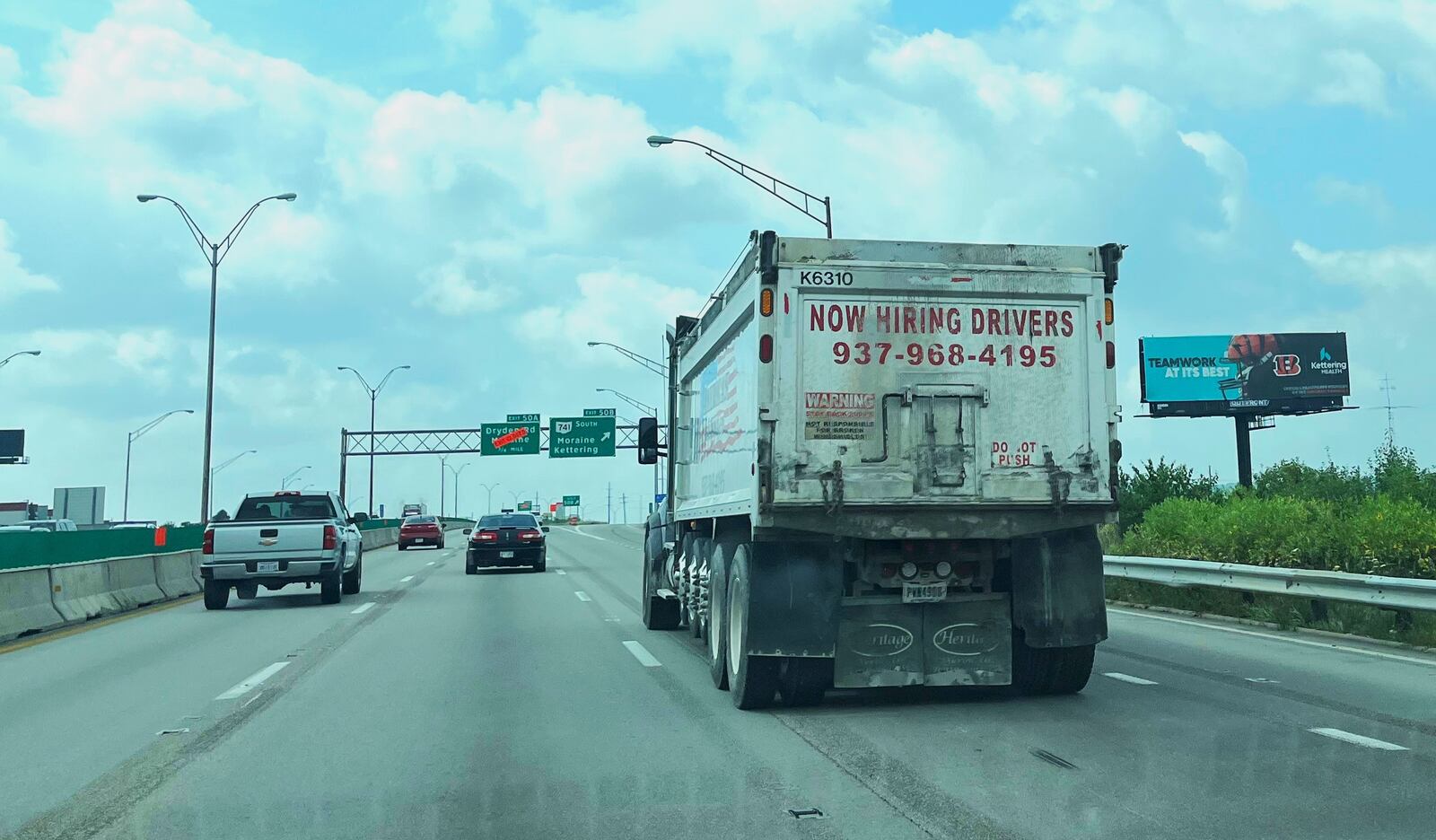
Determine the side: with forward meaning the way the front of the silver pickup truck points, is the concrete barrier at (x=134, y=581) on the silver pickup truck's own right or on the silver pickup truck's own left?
on the silver pickup truck's own left

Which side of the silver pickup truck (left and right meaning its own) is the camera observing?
back

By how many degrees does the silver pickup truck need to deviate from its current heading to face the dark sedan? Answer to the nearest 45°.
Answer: approximately 45° to its right

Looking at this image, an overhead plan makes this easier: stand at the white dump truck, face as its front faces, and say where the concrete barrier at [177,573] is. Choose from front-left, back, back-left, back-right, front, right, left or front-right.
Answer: front-left

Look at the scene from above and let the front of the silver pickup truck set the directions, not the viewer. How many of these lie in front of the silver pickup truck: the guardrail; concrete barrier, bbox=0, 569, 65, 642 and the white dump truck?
0

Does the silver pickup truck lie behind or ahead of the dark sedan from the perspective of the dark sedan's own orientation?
behind

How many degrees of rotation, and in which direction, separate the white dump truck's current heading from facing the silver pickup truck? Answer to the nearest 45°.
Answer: approximately 45° to its left

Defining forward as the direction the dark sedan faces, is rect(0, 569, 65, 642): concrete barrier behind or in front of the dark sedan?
behind

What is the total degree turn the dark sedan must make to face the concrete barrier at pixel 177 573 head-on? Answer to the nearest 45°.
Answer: approximately 135° to its left

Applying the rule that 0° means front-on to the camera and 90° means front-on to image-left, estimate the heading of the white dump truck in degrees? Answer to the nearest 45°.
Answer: approximately 180°

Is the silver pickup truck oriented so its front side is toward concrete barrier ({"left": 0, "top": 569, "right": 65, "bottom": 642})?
no

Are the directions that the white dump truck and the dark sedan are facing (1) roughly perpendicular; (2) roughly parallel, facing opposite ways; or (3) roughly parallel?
roughly parallel

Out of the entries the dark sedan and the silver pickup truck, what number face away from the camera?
2

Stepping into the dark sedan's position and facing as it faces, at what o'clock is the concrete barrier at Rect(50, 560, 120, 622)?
The concrete barrier is roughly at 7 o'clock from the dark sedan.

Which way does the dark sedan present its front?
away from the camera
